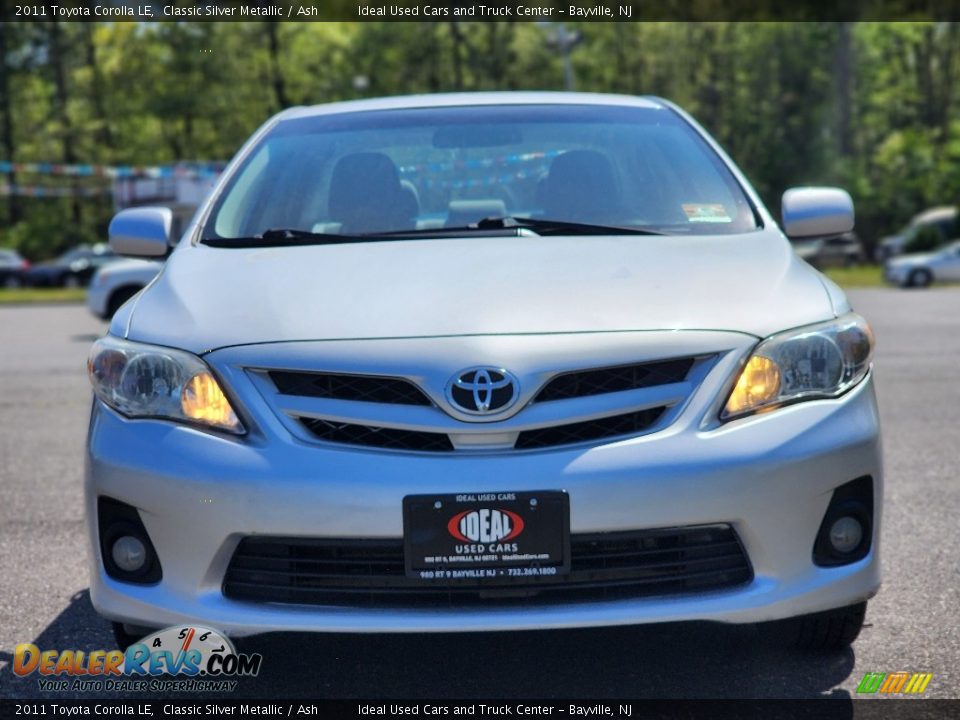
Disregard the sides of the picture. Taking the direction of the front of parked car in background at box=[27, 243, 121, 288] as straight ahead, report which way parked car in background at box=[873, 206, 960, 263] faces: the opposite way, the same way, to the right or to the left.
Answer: the same way

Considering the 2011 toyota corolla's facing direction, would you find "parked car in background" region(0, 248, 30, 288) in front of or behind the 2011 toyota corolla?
behind

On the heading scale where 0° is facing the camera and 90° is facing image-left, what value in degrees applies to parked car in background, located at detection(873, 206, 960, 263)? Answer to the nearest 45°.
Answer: approximately 45°

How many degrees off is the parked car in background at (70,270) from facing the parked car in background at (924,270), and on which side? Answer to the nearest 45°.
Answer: approximately 135° to its left

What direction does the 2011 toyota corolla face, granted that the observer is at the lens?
facing the viewer

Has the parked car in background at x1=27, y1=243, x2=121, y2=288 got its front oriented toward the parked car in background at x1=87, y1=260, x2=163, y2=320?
no

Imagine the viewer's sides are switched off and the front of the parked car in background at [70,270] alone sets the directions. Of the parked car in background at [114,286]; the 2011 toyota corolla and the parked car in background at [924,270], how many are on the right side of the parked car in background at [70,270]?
0

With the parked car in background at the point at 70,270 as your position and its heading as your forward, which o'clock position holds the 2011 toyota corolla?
The 2011 toyota corolla is roughly at 9 o'clock from the parked car in background.

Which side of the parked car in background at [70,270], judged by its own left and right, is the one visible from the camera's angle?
left

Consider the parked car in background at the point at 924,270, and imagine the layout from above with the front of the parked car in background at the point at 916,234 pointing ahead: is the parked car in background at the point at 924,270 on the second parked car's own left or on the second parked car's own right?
on the second parked car's own left

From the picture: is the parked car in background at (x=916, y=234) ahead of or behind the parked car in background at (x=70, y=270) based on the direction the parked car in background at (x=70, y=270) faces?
behind

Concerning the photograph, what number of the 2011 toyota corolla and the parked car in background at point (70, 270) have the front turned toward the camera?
1

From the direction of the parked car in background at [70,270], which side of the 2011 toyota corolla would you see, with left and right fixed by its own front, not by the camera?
back

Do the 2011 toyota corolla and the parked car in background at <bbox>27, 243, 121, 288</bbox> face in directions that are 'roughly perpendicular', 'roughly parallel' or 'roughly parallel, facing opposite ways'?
roughly perpendicular

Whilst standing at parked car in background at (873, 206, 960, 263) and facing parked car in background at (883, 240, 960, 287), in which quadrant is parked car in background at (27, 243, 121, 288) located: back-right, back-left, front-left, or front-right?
front-right

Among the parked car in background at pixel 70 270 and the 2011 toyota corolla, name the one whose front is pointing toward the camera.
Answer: the 2011 toyota corolla

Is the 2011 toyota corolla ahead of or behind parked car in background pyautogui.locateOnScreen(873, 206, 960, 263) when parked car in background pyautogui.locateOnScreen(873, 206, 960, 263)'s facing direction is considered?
ahead

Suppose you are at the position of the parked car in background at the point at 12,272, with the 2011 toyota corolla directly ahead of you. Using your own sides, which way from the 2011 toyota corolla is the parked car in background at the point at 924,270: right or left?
left
